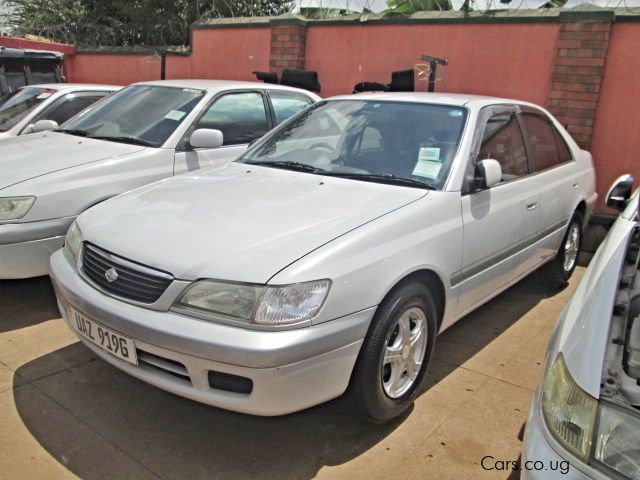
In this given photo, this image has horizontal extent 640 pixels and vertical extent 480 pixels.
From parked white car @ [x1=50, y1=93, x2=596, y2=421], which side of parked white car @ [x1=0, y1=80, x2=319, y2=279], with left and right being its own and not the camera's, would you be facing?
left

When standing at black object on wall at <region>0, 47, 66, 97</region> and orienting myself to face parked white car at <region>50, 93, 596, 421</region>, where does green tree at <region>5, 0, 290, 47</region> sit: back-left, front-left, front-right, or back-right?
back-left

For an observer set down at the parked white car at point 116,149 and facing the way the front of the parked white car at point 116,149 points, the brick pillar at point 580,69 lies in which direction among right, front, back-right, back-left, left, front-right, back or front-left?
back-left

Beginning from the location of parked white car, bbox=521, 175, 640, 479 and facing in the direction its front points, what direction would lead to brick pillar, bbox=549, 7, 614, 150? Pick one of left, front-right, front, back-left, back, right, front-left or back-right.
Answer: back

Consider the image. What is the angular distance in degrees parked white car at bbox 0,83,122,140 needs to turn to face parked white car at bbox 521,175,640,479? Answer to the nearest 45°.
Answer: approximately 45° to its left

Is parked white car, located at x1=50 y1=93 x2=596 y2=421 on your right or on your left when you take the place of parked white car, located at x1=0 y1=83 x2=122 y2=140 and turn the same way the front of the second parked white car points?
on your left

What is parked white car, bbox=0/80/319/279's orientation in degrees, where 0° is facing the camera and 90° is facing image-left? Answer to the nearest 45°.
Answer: approximately 45°

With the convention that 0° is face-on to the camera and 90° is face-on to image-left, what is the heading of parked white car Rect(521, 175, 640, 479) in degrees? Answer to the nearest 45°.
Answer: approximately 0°

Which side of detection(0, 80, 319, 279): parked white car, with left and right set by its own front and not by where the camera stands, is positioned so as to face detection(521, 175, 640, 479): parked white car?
left
